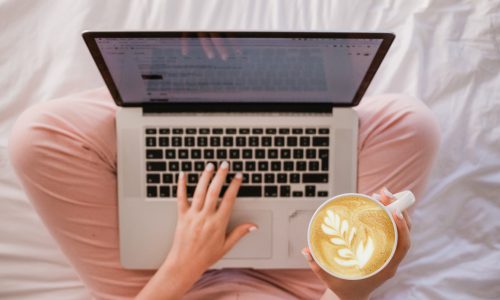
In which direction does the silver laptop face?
toward the camera
